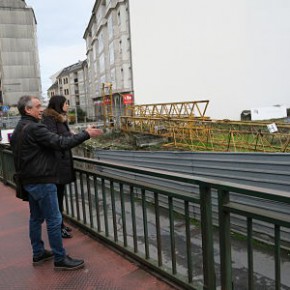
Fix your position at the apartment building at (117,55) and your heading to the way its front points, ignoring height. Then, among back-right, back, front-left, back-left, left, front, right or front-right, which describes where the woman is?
front-left

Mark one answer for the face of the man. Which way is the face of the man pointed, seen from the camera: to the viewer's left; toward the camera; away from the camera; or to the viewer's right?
to the viewer's right

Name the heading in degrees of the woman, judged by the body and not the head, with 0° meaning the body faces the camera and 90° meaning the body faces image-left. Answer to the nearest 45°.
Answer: approximately 270°

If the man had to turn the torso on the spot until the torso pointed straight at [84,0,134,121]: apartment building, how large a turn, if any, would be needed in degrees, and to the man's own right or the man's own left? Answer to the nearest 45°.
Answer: approximately 90° to the man's own left

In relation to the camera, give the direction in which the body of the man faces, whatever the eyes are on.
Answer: to the viewer's right

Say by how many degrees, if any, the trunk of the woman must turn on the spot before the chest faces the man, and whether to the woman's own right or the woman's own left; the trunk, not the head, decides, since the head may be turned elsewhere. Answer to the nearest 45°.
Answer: approximately 90° to the woman's own right

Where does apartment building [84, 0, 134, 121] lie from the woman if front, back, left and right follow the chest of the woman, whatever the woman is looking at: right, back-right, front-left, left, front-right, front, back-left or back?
left

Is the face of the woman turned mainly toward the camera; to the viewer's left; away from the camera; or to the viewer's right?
to the viewer's right
